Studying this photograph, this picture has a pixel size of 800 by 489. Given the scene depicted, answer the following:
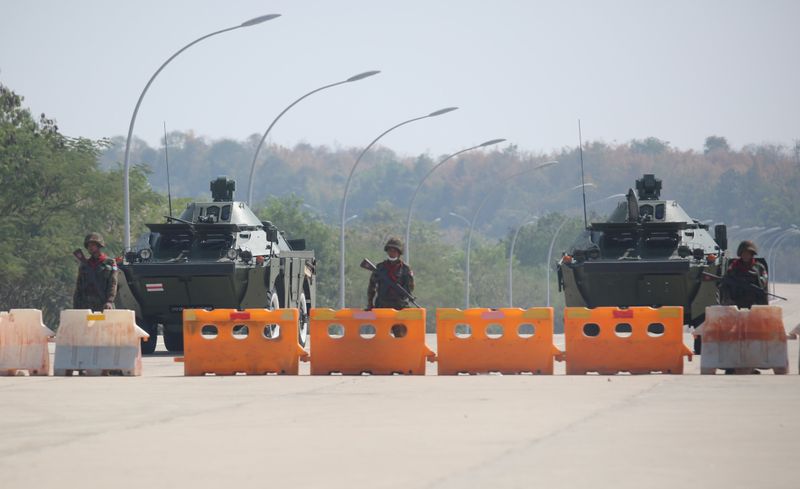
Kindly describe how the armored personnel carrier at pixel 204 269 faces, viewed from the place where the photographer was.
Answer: facing the viewer and to the left of the viewer

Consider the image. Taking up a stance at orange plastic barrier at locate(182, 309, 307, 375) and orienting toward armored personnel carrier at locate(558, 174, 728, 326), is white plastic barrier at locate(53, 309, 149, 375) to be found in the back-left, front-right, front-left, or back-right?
back-left

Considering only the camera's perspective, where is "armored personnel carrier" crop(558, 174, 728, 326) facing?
facing the viewer

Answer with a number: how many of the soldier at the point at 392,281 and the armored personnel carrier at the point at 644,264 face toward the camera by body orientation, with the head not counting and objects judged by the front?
2

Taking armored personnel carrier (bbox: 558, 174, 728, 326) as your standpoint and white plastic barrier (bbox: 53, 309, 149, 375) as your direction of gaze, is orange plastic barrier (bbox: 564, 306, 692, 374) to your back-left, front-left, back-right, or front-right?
front-left

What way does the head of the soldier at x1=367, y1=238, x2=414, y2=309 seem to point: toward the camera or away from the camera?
toward the camera

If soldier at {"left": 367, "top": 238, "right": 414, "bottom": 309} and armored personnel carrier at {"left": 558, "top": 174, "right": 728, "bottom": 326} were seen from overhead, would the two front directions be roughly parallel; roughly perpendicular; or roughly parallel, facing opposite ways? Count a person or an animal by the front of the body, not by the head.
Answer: roughly parallel

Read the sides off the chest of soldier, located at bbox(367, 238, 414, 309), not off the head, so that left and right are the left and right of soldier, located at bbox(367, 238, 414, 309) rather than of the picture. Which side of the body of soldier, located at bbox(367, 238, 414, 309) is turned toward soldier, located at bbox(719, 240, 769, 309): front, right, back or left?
left

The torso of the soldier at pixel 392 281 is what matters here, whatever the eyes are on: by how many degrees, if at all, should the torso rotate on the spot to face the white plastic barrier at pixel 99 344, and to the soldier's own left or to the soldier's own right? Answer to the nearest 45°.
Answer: approximately 90° to the soldier's own right

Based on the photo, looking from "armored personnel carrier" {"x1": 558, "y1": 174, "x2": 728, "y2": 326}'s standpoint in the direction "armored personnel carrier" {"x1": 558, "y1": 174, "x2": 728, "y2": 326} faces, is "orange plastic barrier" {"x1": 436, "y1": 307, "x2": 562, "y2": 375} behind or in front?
in front

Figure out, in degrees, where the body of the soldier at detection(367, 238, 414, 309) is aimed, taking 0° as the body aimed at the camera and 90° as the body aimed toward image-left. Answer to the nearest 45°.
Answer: approximately 0°

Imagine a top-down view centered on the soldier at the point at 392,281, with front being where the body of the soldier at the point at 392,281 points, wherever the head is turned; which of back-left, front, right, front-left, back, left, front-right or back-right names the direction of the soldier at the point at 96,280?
right

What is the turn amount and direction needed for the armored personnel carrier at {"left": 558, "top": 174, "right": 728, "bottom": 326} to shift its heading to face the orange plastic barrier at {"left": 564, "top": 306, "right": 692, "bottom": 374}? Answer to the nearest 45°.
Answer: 0° — it already faces it
